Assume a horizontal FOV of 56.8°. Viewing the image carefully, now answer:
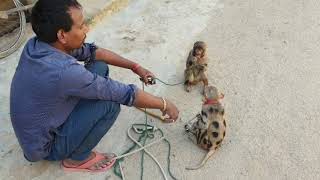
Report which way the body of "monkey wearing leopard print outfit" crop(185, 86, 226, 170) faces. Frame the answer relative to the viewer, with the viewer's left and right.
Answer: facing away from the viewer and to the left of the viewer

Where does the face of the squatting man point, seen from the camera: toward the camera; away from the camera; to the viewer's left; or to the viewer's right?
to the viewer's right

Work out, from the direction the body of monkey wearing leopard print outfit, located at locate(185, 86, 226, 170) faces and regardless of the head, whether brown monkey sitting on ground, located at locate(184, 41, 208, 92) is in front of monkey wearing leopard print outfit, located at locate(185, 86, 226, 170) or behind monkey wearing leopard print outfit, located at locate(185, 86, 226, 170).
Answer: in front

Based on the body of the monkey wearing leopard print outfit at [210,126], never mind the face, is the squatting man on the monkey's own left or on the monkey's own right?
on the monkey's own left
